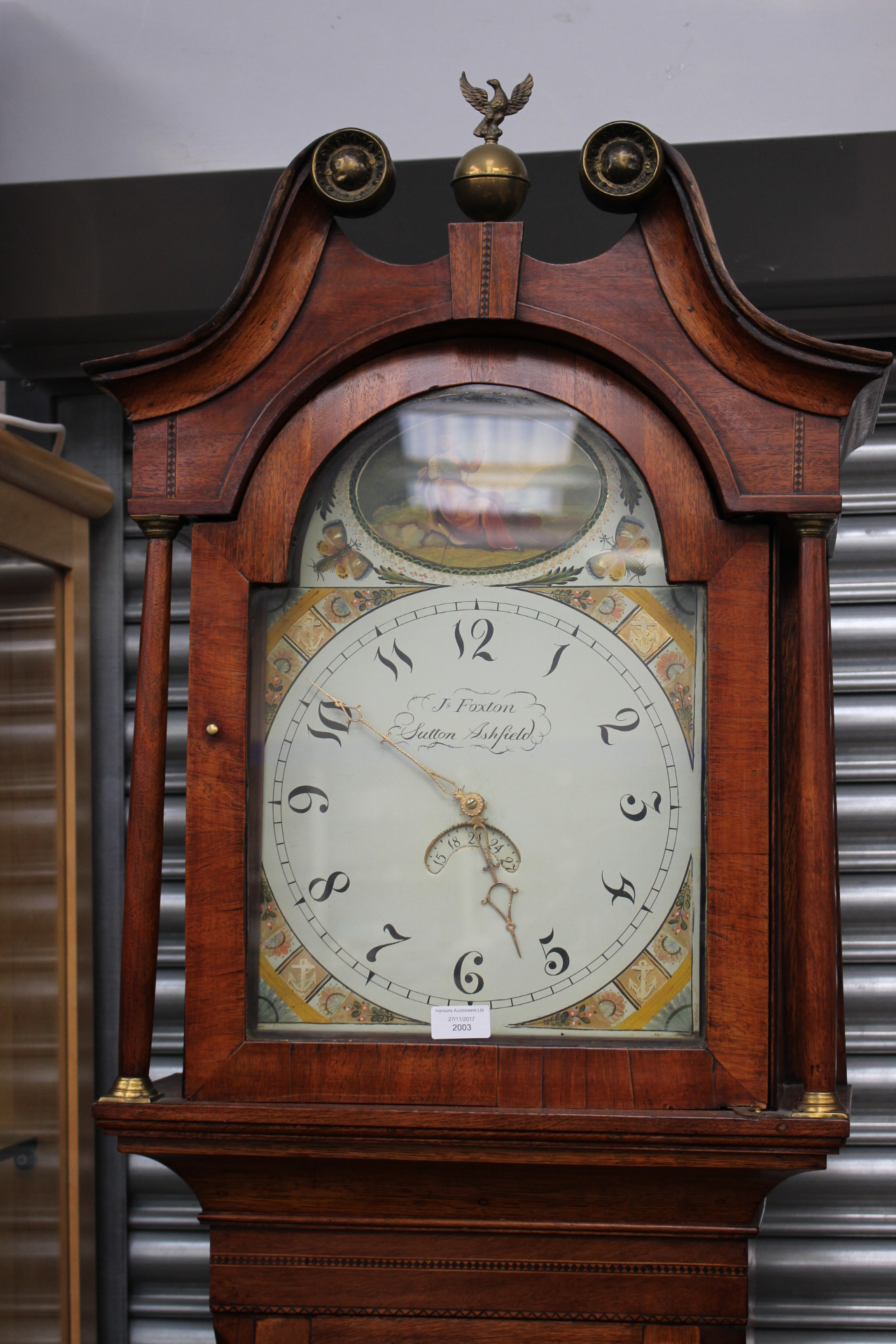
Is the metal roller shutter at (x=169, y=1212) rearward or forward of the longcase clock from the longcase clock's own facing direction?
rearward

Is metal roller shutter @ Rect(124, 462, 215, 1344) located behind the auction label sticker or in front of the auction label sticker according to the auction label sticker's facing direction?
behind

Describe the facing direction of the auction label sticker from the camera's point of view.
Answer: facing the viewer

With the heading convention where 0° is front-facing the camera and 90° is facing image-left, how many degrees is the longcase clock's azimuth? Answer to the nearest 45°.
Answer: approximately 0°

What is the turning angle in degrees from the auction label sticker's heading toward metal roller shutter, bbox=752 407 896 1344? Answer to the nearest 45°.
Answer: approximately 135° to its left

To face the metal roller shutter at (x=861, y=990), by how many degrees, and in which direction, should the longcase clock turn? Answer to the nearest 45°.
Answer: approximately 135° to its left
